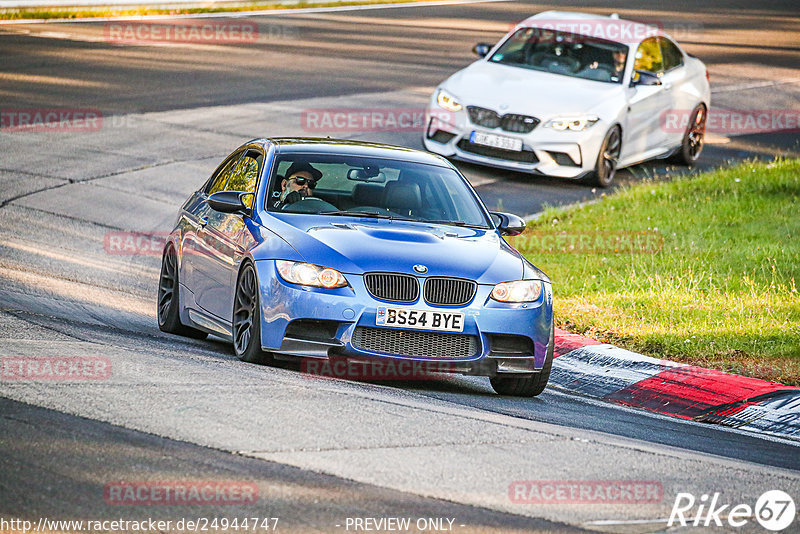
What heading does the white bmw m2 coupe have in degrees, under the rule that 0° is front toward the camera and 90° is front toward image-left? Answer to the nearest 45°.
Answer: approximately 45°

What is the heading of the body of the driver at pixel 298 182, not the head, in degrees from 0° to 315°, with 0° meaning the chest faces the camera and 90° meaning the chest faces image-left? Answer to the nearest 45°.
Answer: approximately 315°

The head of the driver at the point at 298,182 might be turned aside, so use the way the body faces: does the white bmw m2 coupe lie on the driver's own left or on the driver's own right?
on the driver's own left
